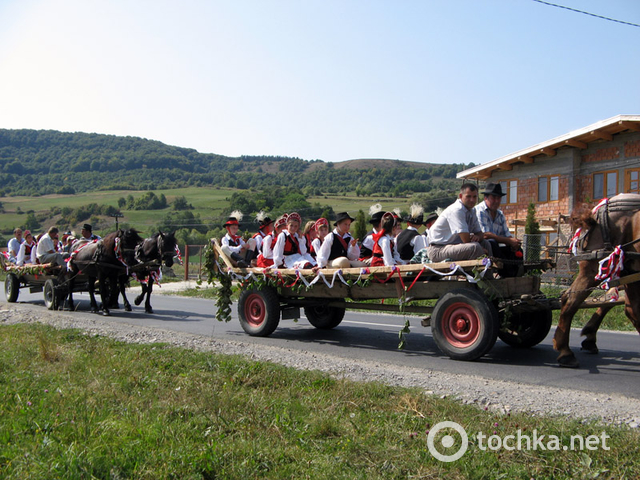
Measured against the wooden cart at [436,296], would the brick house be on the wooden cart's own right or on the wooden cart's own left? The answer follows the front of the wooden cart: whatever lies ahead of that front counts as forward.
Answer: on the wooden cart's own left

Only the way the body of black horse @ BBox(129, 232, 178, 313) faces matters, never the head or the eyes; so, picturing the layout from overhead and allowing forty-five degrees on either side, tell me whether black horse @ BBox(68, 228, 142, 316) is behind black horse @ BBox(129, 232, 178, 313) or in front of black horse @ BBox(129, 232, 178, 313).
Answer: behind

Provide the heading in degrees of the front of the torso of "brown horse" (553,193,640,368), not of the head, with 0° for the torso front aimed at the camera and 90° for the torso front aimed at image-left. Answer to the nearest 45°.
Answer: approximately 270°

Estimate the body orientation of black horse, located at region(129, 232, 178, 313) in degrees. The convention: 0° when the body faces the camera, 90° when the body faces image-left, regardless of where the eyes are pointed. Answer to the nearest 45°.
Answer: approximately 315°

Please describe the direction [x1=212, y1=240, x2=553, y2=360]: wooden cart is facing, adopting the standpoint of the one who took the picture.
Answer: facing the viewer and to the right of the viewer

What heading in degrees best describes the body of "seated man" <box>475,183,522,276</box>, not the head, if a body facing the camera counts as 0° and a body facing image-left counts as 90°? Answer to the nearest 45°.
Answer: approximately 315°

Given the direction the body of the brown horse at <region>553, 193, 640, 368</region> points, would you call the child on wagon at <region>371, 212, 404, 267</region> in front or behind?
behind

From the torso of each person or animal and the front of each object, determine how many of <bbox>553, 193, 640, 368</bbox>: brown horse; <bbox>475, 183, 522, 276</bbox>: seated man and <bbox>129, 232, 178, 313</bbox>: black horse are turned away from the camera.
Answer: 0

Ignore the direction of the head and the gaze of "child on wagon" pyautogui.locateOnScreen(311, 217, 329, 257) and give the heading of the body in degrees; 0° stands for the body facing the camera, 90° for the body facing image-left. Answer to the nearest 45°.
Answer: approximately 315°

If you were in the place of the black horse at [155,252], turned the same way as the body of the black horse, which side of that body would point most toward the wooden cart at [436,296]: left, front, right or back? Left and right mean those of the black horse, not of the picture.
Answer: front

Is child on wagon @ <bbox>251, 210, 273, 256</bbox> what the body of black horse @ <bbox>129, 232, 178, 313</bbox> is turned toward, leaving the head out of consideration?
yes

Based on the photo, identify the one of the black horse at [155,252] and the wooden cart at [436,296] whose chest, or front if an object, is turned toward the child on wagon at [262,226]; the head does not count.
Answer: the black horse

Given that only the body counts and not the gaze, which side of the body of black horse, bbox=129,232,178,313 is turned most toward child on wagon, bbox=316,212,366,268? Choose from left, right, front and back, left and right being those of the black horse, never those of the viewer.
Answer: front
